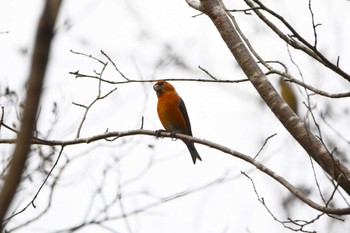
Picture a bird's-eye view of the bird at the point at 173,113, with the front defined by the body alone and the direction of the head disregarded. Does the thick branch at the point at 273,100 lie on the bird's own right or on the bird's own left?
on the bird's own left

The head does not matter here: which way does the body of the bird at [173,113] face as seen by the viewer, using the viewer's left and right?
facing the viewer and to the left of the viewer

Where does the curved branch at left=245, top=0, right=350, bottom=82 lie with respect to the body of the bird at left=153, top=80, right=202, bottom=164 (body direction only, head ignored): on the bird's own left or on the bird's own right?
on the bird's own left

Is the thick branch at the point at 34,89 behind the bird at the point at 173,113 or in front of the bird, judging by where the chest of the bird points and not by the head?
in front

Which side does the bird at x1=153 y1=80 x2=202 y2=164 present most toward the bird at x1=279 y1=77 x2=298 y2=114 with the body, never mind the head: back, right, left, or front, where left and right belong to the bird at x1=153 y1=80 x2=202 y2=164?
left

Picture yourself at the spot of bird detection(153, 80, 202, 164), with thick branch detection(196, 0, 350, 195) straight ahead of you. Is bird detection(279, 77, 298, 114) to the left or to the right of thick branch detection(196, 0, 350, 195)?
left

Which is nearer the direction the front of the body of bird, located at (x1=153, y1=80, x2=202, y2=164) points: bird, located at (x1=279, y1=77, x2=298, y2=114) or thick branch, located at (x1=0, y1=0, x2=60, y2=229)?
the thick branch
